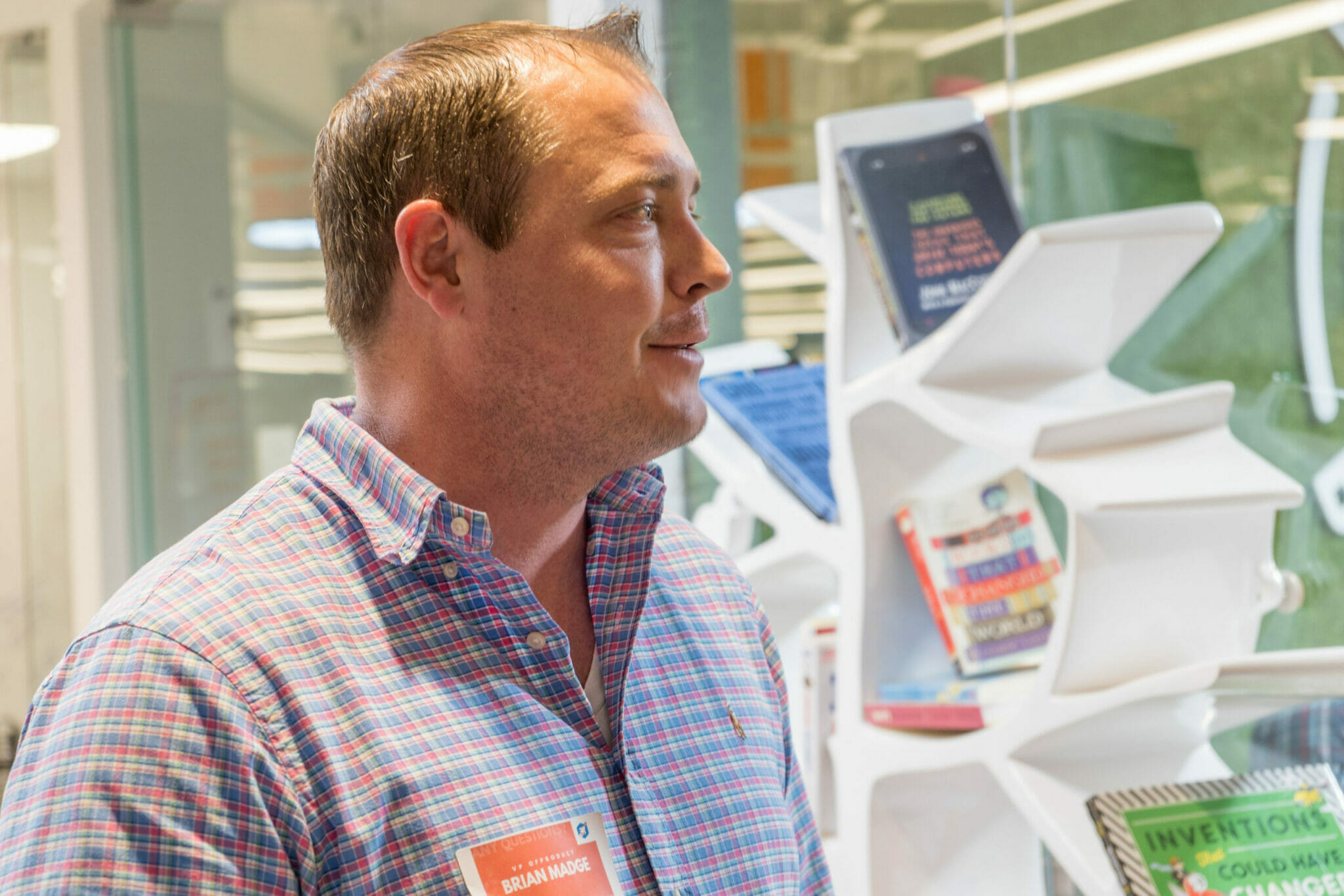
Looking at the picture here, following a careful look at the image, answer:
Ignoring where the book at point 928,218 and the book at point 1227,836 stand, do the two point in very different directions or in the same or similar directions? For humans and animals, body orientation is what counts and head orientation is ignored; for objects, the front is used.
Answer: same or similar directions

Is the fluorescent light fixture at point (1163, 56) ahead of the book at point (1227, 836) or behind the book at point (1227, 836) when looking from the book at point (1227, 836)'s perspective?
behind

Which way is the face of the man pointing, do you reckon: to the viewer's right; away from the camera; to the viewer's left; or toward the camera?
to the viewer's right

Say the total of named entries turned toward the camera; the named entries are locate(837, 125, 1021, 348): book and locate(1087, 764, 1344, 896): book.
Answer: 2

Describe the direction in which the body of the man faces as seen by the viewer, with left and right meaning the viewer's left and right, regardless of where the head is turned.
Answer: facing the viewer and to the right of the viewer

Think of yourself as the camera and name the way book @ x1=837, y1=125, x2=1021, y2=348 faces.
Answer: facing the viewer

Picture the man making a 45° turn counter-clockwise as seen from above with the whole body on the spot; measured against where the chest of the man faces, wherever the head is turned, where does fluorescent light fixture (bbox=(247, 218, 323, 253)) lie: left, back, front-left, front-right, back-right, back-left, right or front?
left

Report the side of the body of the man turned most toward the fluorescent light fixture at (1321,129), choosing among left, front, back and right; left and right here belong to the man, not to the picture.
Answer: left

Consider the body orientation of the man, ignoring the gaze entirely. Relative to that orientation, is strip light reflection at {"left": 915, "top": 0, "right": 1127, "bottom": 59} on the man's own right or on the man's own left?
on the man's own left

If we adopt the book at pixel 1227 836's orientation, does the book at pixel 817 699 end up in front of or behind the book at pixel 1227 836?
behind

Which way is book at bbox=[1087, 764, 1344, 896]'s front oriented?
toward the camera
